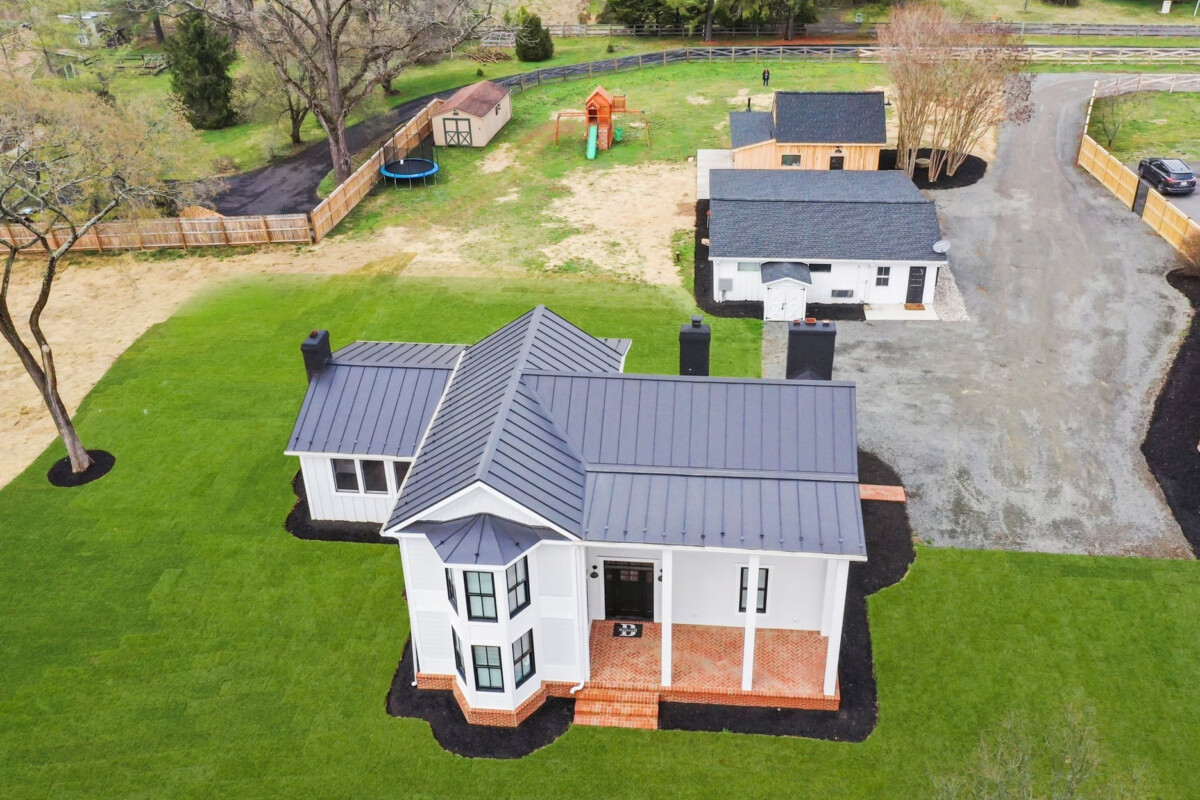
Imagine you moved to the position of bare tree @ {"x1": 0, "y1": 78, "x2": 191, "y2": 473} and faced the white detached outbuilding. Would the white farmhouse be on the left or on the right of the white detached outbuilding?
right

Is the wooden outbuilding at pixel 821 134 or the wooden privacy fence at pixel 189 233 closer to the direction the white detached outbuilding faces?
the wooden privacy fence

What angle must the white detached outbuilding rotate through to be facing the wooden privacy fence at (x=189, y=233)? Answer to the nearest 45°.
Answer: approximately 90° to its right

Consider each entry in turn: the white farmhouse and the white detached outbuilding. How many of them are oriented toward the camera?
2

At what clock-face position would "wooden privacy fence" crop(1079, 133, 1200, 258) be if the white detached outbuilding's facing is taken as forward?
The wooden privacy fence is roughly at 8 o'clock from the white detached outbuilding.

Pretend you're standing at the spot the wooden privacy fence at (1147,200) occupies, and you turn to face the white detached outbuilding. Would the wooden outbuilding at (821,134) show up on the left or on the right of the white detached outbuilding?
right

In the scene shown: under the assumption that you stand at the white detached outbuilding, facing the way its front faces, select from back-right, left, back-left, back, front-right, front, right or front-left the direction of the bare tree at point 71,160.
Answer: right

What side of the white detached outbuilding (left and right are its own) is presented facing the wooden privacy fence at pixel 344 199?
right

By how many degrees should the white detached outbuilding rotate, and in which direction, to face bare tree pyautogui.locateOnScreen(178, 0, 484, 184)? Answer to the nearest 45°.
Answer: approximately 90° to its right

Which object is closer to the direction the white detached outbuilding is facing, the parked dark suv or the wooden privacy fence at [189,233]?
the wooden privacy fence

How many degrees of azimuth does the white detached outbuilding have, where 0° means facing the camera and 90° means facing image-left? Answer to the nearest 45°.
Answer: approximately 0°

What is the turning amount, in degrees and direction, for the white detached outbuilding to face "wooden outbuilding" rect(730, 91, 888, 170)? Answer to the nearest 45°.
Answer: approximately 180°
